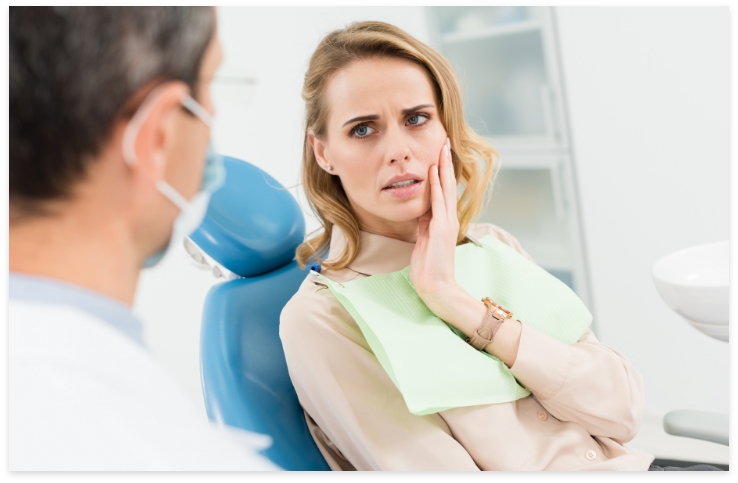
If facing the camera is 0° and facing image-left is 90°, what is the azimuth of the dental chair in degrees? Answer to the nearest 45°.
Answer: approximately 315°

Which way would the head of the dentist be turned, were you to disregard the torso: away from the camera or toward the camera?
away from the camera

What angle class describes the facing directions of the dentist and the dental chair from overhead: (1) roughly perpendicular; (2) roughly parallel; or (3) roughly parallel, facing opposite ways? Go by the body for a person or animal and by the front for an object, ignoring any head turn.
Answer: roughly perpendicular

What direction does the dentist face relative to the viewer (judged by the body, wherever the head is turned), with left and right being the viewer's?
facing away from the viewer and to the right of the viewer
